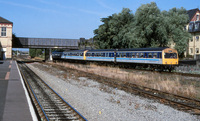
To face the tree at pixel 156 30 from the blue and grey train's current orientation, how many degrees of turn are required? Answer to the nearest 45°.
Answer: approximately 135° to its left

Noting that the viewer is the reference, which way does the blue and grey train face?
facing the viewer and to the right of the viewer

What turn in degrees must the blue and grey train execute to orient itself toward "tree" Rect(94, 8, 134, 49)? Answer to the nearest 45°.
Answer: approximately 135° to its left
